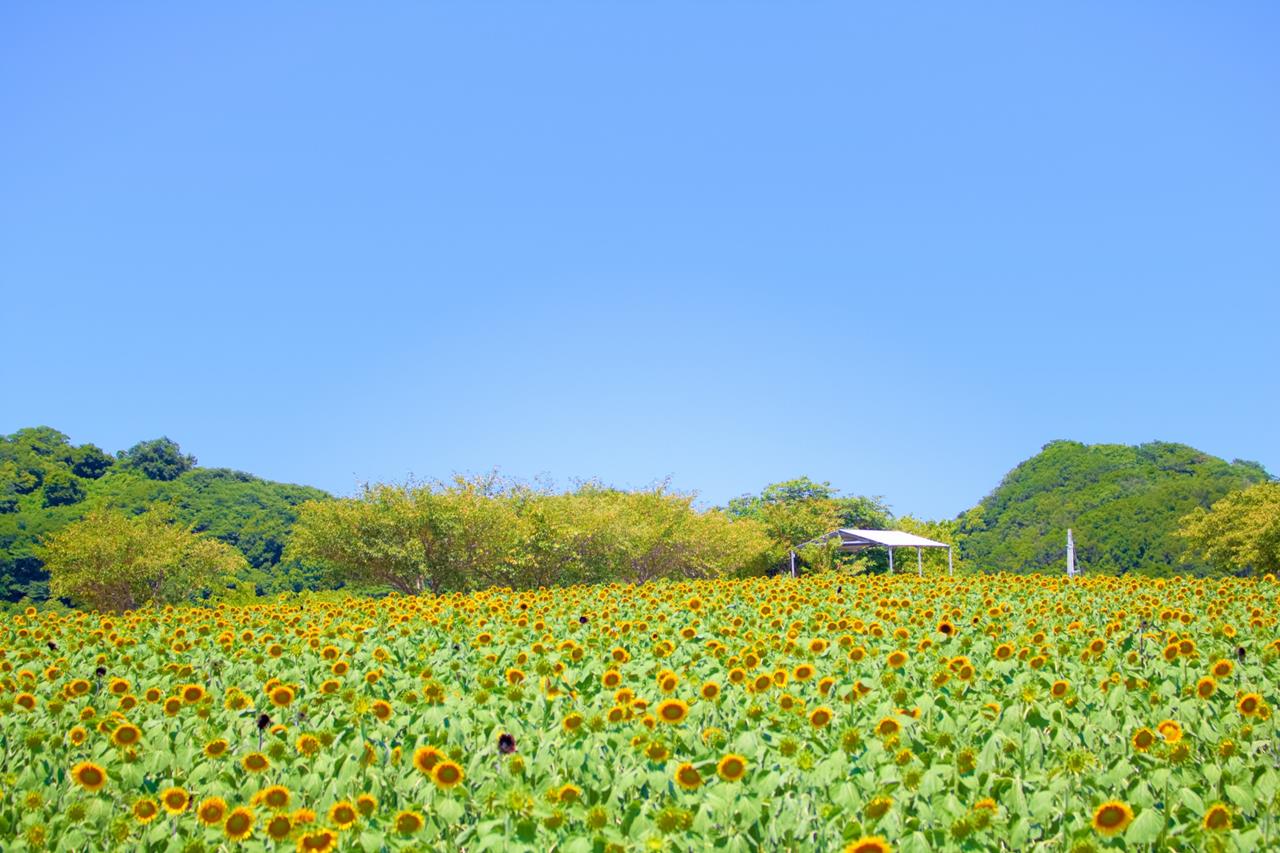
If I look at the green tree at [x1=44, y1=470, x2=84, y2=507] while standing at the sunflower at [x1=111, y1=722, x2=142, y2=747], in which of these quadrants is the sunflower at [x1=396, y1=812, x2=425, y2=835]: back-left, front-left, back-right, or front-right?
back-right

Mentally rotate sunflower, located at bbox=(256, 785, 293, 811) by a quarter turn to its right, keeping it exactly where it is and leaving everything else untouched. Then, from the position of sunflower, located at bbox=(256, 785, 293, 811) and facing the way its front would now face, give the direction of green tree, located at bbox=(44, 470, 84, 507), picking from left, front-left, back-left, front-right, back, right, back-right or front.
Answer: right

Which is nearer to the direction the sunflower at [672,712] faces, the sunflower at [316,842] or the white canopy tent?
the sunflower

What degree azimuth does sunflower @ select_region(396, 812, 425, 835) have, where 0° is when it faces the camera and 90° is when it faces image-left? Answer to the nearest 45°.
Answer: approximately 0°

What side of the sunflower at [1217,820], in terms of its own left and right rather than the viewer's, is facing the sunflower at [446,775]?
right

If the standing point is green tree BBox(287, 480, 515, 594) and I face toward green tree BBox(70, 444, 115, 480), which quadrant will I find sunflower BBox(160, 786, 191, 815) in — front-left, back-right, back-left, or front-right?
back-left

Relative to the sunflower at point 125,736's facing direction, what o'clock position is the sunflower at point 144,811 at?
the sunflower at point 144,811 is roughly at 12 o'clock from the sunflower at point 125,736.

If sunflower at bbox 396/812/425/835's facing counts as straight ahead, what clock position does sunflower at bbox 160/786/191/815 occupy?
sunflower at bbox 160/786/191/815 is roughly at 4 o'clock from sunflower at bbox 396/812/425/835.

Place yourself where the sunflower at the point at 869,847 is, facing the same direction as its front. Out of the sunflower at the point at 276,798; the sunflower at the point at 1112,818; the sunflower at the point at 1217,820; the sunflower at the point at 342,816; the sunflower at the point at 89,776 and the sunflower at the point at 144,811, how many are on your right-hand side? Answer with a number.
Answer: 4

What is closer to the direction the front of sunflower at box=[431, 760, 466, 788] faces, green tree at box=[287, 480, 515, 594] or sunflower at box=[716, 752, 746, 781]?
the sunflower

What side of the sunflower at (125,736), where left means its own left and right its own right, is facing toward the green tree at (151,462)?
back
